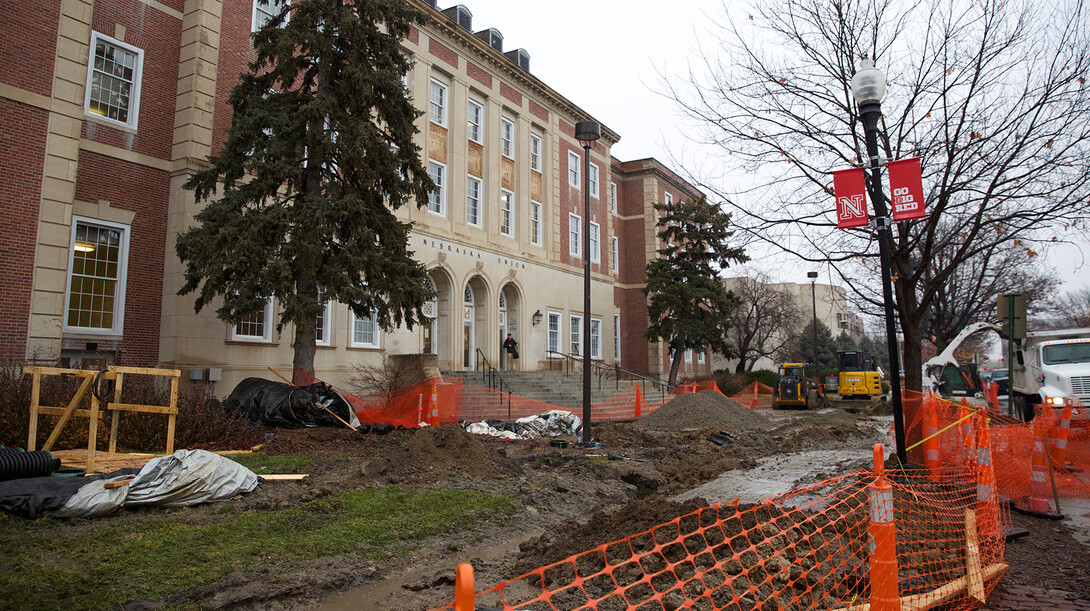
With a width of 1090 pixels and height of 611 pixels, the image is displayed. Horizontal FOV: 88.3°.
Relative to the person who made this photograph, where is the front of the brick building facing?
facing the viewer and to the right of the viewer

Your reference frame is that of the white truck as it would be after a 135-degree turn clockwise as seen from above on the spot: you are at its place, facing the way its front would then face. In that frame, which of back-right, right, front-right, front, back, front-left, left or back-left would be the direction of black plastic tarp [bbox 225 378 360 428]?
front-left

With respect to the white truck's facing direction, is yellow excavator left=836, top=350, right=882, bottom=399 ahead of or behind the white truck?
behind

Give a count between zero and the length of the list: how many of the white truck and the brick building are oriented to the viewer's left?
0

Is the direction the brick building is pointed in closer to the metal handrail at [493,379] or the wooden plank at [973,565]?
the wooden plank

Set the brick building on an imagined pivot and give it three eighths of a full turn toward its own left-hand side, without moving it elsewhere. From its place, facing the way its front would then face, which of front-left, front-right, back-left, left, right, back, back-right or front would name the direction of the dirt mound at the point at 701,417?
right

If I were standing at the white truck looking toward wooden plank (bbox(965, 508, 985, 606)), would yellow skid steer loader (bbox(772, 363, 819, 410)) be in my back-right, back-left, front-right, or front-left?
back-right

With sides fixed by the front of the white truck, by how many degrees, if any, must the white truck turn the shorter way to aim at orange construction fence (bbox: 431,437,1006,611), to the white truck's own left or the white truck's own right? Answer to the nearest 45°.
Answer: approximately 45° to the white truck's own right

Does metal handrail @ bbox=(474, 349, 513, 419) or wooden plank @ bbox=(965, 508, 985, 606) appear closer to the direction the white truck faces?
the wooden plank

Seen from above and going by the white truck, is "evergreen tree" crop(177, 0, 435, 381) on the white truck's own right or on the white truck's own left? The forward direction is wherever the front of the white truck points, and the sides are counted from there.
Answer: on the white truck's own right

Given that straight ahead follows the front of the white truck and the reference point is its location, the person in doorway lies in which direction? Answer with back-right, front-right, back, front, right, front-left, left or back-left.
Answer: back-right

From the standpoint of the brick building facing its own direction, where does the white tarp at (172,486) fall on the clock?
The white tarp is roughly at 1 o'clock from the brick building.
